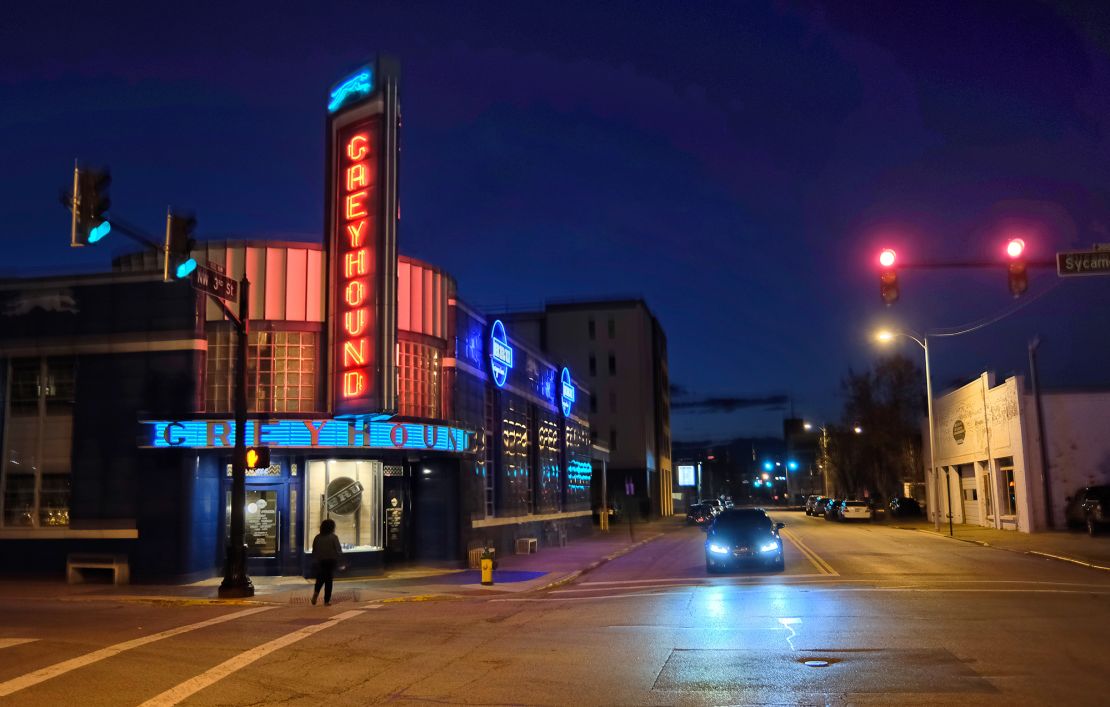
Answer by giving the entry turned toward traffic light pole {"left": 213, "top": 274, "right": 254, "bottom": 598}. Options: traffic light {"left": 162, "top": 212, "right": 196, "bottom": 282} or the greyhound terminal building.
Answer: the greyhound terminal building

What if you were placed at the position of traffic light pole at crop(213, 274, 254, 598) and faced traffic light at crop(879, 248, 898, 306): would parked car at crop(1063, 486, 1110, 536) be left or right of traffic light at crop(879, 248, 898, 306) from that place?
left

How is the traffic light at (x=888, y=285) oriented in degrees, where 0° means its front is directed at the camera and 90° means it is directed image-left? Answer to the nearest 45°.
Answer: approximately 0°

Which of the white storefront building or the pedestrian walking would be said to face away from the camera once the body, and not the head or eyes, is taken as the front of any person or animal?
the pedestrian walking

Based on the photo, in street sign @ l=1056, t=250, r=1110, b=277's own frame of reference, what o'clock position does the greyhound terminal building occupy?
The greyhound terminal building is roughly at 3 o'clock from the street sign.

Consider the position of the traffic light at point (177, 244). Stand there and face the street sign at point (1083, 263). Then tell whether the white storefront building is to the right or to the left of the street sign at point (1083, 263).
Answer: left

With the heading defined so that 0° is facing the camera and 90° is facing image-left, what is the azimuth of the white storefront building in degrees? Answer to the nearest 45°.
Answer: approximately 45°

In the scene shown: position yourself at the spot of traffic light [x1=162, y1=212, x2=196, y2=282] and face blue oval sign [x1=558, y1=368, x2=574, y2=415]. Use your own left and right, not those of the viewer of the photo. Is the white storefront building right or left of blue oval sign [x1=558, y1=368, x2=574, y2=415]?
right

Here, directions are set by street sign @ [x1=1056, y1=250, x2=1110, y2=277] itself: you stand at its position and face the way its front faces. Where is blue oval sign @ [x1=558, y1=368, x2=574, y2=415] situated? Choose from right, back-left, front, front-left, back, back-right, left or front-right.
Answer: back-right

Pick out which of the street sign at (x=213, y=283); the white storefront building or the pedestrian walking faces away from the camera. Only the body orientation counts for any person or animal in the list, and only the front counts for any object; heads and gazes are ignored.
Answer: the pedestrian walking
